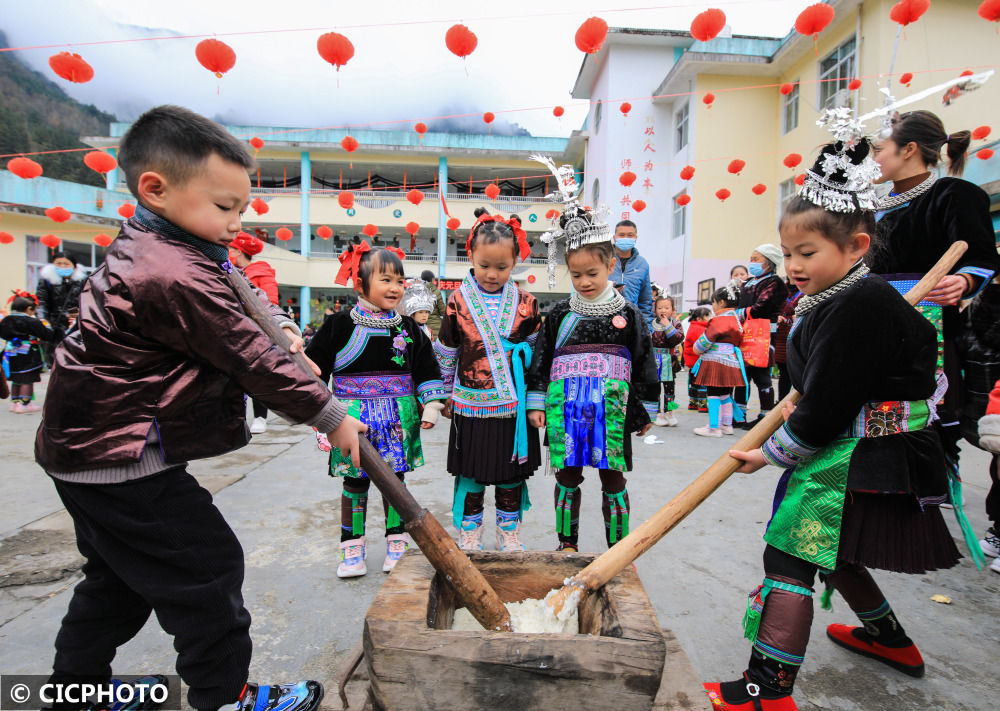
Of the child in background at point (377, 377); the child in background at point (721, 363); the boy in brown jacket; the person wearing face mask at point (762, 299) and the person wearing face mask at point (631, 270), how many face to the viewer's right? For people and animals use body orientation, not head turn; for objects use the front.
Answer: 1

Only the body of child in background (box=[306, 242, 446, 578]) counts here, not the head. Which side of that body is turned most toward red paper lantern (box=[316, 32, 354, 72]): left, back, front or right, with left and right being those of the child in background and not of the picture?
back

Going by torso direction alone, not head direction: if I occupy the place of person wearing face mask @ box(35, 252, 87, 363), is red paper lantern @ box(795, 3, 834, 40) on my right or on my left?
on my left

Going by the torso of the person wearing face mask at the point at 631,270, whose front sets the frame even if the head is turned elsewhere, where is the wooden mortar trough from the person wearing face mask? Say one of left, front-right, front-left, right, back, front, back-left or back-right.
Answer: front

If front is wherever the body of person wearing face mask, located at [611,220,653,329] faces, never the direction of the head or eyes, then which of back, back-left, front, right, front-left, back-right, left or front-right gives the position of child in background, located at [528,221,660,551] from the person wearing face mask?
front

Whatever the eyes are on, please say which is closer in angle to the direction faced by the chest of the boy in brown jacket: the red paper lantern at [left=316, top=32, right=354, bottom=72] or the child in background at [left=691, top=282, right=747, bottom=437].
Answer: the child in background

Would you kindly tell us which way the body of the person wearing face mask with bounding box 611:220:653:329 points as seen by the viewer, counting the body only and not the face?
toward the camera

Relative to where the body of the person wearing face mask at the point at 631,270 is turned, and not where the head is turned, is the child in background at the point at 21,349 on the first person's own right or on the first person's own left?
on the first person's own right

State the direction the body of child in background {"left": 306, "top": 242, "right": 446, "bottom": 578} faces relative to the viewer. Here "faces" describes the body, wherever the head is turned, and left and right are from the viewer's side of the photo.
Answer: facing the viewer

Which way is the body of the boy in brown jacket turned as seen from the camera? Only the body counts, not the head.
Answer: to the viewer's right
